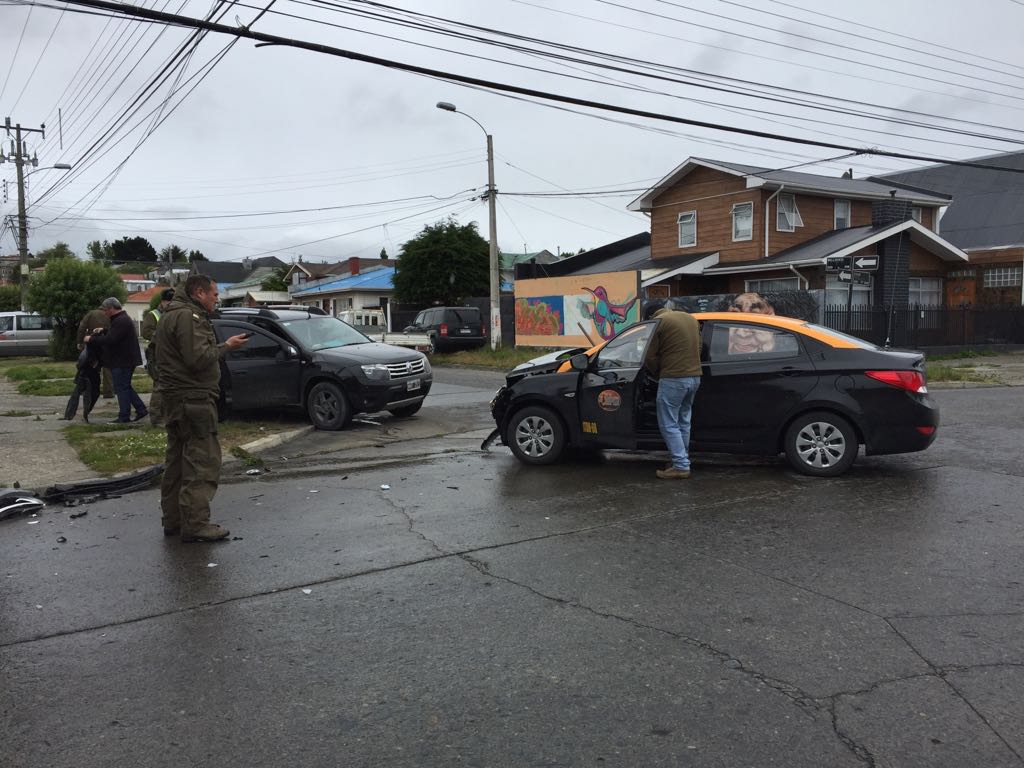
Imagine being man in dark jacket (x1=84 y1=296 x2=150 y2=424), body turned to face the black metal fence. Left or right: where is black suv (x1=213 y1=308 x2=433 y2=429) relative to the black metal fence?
right

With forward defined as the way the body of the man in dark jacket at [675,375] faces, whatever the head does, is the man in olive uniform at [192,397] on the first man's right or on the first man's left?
on the first man's left

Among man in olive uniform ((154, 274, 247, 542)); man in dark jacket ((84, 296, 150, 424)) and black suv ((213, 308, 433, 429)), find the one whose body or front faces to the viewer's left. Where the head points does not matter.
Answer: the man in dark jacket

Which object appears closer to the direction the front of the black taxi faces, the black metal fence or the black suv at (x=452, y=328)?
the black suv

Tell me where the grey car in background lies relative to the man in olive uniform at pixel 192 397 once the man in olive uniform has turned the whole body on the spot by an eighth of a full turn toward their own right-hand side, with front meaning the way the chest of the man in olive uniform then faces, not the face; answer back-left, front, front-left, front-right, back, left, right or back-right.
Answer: back-left

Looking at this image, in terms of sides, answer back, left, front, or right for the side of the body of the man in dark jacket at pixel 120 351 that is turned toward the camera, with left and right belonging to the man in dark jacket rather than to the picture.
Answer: left

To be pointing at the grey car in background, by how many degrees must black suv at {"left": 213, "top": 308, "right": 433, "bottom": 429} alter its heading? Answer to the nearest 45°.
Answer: approximately 180°

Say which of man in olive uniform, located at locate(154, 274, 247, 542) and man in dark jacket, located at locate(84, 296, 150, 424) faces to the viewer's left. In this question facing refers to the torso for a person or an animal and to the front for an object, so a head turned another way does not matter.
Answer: the man in dark jacket

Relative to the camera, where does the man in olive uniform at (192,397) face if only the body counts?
to the viewer's right

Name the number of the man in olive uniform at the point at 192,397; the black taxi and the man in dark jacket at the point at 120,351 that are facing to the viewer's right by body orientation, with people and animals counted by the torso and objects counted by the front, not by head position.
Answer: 1

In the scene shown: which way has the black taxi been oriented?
to the viewer's left

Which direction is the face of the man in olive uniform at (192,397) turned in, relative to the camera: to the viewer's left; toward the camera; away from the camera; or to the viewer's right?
to the viewer's right

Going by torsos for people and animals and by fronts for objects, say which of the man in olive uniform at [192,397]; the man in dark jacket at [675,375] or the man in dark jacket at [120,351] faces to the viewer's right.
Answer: the man in olive uniform

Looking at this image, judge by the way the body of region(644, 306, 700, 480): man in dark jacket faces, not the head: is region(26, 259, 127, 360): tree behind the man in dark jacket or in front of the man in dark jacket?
in front

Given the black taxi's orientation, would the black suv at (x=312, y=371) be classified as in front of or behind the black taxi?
in front

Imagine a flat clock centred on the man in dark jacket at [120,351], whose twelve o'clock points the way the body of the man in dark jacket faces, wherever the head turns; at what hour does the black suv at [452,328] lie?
The black suv is roughly at 4 o'clock from the man in dark jacket.
